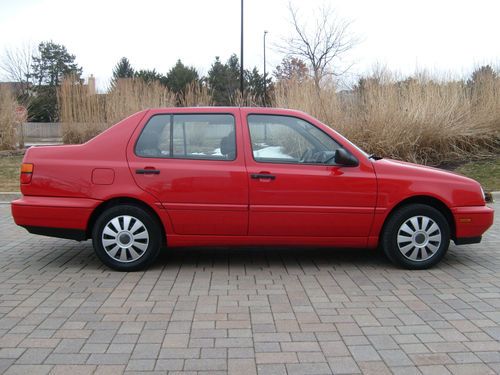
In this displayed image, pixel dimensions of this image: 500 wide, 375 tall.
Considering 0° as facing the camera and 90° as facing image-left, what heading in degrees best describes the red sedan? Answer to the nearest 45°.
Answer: approximately 270°

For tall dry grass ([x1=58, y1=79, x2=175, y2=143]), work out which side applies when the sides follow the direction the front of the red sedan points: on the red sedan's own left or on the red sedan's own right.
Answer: on the red sedan's own left

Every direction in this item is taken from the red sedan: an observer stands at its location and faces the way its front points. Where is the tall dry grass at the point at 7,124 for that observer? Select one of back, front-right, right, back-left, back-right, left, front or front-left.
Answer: back-left

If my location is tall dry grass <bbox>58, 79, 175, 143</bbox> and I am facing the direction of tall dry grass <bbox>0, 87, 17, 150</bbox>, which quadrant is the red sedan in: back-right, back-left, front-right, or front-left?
back-left
